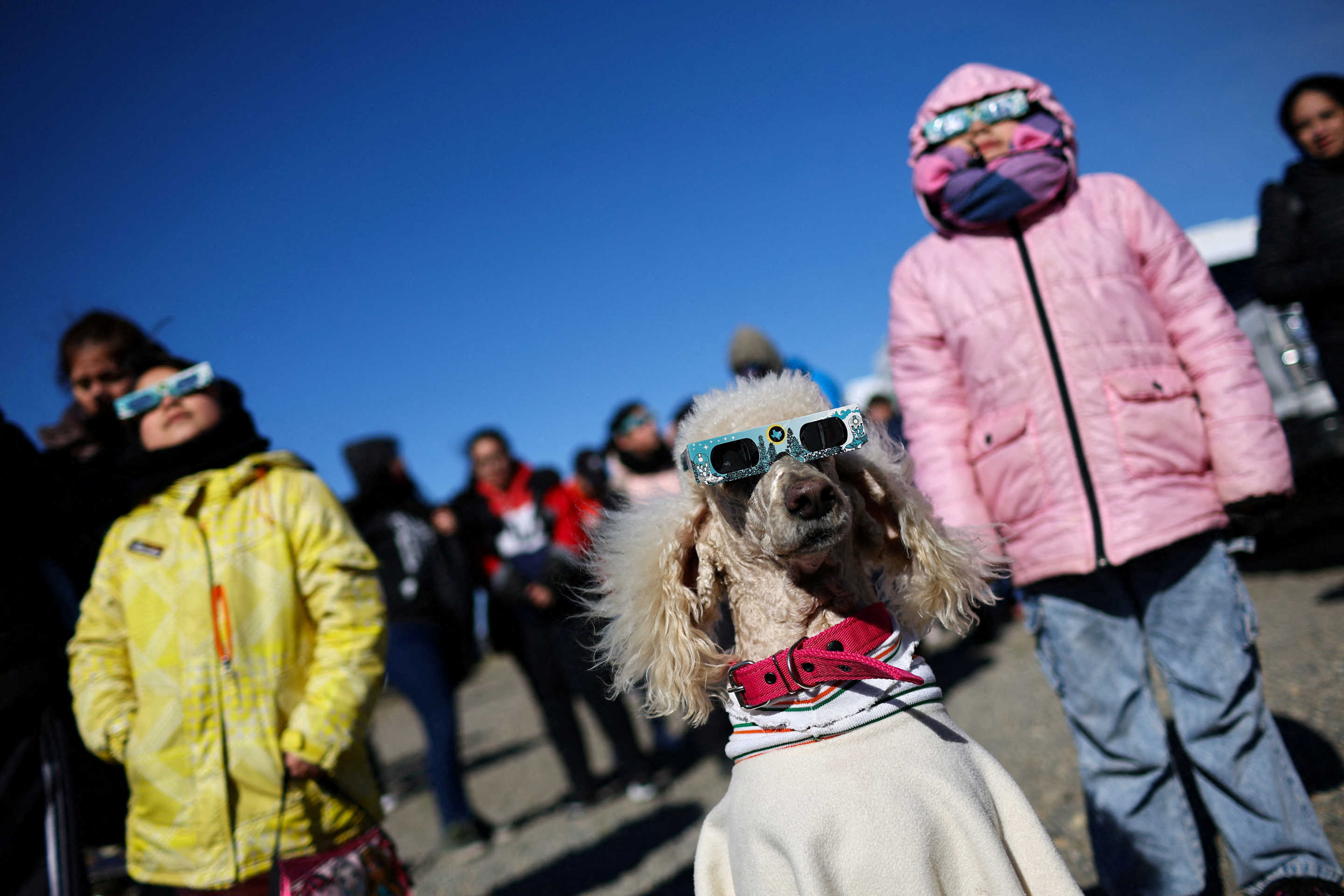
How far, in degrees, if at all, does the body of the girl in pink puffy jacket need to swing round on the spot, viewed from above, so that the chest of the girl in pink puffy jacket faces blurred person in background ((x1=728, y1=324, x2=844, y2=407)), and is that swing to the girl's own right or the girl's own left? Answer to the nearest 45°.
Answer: approximately 135° to the girl's own right

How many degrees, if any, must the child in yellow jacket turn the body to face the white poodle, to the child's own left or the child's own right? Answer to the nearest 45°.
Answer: approximately 45° to the child's own left

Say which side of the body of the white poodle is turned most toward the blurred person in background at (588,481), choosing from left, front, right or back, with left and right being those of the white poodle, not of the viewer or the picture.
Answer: back

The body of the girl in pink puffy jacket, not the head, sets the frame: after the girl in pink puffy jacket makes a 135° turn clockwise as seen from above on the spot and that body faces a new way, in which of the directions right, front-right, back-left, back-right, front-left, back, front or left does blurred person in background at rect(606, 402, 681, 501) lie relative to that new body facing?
front

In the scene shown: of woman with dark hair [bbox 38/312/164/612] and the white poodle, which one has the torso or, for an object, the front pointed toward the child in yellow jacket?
the woman with dark hair
